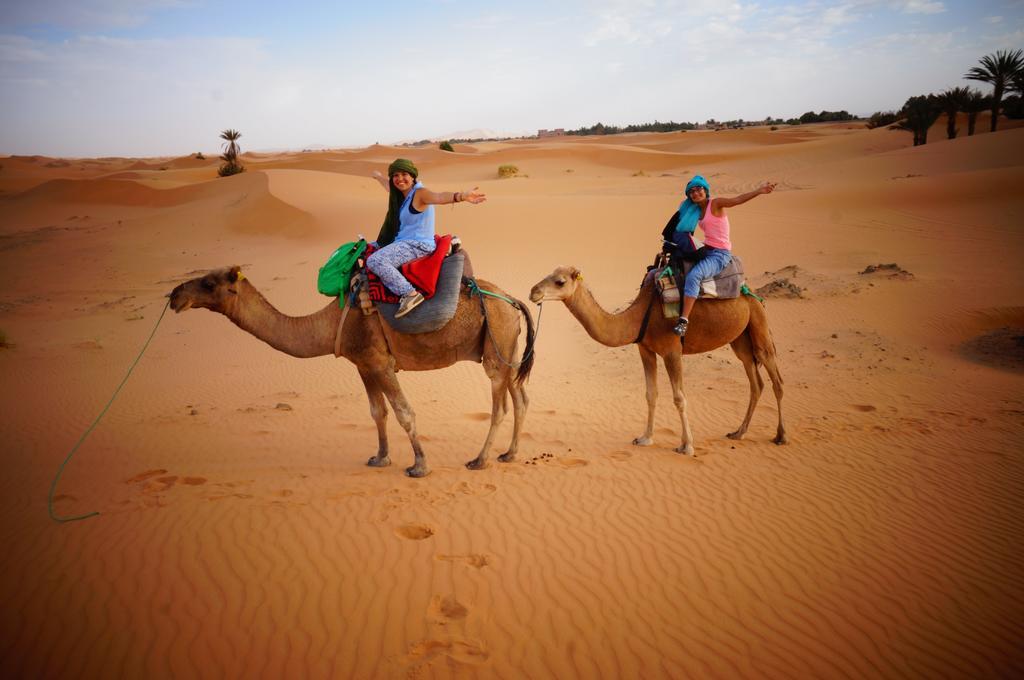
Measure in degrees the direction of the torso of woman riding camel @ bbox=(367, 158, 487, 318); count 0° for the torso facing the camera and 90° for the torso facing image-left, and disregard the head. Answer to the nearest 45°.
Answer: approximately 45°

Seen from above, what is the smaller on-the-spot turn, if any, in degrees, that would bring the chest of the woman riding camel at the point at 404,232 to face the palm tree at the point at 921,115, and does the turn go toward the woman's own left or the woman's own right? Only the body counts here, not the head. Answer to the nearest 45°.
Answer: approximately 180°

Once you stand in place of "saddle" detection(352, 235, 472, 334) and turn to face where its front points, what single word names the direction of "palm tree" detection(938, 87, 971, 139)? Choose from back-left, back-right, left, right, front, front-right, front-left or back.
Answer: back-right

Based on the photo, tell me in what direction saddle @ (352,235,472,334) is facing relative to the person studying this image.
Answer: facing to the left of the viewer

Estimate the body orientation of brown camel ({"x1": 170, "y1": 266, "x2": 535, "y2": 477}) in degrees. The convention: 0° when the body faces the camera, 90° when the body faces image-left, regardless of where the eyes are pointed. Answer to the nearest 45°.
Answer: approximately 90°

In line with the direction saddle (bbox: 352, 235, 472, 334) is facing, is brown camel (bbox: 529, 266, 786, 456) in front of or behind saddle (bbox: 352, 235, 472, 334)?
behind

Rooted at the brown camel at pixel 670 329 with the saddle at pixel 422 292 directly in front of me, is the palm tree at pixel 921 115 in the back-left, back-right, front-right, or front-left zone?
back-right

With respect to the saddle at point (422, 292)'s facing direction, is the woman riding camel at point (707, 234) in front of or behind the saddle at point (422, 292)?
behind
